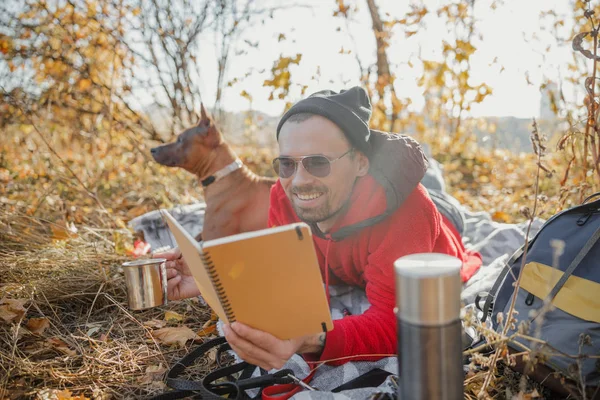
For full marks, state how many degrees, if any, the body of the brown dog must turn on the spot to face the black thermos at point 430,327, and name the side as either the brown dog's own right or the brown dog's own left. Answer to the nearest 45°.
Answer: approximately 90° to the brown dog's own left

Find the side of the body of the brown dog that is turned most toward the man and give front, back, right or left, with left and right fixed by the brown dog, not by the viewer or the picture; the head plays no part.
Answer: left

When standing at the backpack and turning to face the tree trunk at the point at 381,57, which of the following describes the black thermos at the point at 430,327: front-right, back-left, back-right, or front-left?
back-left

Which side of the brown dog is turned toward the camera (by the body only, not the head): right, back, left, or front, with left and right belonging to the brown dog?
left

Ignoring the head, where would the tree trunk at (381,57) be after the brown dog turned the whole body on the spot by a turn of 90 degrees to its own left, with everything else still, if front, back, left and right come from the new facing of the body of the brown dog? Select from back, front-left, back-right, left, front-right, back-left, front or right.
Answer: back-left
